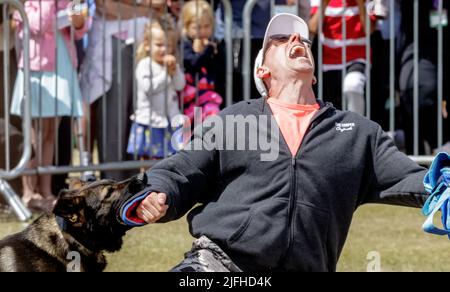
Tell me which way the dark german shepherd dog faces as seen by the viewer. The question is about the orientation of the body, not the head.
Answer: to the viewer's right

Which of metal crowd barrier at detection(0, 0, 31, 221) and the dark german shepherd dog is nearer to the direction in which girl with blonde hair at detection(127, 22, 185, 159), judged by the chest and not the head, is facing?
the dark german shepherd dog

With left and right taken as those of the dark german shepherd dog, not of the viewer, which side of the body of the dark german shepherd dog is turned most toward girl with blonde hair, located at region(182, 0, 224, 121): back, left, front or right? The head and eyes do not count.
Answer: left

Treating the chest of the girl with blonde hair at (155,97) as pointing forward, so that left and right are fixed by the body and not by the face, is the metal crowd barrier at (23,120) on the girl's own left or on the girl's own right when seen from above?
on the girl's own right

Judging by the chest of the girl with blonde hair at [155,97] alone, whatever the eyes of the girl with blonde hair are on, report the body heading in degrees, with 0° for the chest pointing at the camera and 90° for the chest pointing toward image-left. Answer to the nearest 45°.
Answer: approximately 315°

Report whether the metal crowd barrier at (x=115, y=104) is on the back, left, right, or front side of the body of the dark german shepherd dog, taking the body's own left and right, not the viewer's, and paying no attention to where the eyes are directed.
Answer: left

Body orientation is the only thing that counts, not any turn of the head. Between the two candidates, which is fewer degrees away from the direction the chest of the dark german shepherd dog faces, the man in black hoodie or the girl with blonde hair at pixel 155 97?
the man in black hoodie
